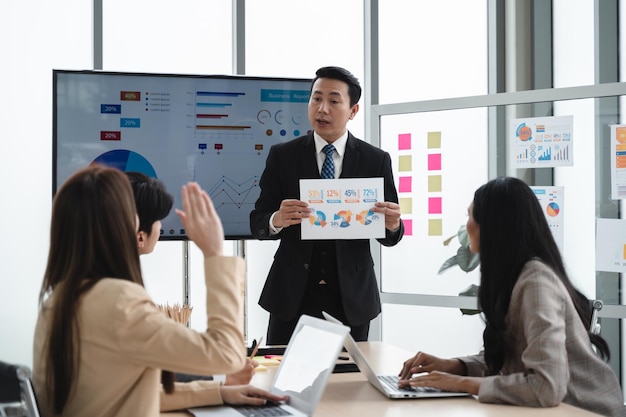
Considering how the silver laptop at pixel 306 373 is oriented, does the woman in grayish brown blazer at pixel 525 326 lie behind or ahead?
behind

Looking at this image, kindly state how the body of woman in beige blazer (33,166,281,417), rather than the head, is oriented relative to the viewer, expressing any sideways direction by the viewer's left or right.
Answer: facing away from the viewer and to the right of the viewer

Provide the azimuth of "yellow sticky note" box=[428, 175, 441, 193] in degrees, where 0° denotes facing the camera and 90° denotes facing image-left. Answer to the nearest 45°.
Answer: approximately 0°

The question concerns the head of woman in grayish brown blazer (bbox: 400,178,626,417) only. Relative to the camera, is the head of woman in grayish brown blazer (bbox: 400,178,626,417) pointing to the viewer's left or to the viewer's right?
to the viewer's left

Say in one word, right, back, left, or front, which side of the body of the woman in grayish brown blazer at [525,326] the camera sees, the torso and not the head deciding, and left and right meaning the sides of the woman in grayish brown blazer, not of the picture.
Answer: left

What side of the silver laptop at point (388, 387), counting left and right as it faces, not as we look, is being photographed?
right

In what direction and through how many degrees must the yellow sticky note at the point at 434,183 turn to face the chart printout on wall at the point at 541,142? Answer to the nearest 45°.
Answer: approximately 90° to its left

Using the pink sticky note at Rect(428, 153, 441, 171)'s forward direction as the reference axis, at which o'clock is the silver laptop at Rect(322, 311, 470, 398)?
The silver laptop is roughly at 12 o'clock from the pink sticky note.
